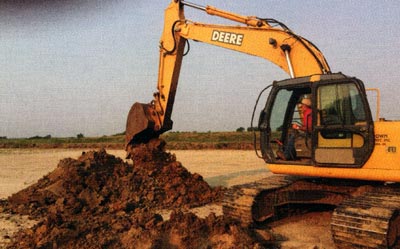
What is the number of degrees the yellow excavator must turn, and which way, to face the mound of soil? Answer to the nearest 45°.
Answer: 0° — it already faces it

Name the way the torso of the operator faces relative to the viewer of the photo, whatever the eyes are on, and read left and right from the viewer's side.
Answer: facing to the left of the viewer

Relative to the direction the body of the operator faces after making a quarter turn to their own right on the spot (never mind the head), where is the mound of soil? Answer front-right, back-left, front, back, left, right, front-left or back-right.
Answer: left

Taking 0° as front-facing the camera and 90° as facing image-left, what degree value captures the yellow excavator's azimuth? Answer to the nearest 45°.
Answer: approximately 90°
